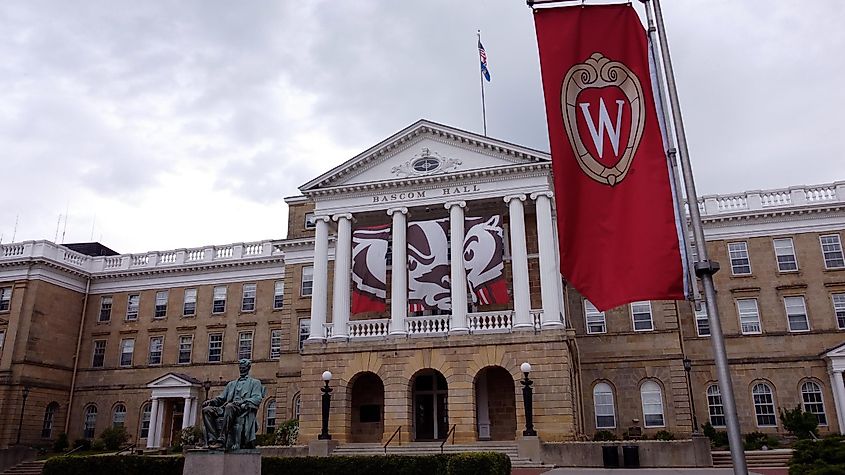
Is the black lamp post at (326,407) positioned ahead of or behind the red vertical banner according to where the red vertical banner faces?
behind

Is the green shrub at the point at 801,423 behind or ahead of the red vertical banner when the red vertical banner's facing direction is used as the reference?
behind

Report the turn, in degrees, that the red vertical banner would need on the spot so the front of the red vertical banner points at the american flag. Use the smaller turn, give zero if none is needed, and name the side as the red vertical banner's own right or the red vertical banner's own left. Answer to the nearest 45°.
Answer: approximately 180°

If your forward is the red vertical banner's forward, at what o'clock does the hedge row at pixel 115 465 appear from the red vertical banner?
The hedge row is roughly at 4 o'clock from the red vertical banner.

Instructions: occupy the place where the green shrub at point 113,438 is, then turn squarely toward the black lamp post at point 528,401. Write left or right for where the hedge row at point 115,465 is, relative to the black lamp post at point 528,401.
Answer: right

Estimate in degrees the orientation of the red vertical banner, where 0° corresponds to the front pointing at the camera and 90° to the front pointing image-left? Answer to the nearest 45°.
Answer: approximately 0°

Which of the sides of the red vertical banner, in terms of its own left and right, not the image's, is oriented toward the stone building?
back

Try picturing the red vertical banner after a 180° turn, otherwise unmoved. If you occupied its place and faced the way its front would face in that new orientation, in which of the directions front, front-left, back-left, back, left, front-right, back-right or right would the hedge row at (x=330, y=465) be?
front-left

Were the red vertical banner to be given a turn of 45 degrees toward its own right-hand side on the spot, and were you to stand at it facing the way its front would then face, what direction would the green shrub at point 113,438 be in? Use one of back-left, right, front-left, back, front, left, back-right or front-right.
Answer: right

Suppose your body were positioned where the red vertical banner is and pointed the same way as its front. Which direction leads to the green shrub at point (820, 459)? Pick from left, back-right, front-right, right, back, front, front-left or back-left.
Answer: back-left

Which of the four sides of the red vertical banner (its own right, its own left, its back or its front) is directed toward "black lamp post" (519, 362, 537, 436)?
back

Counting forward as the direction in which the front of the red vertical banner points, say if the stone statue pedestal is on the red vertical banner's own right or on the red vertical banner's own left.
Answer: on the red vertical banner's own right
